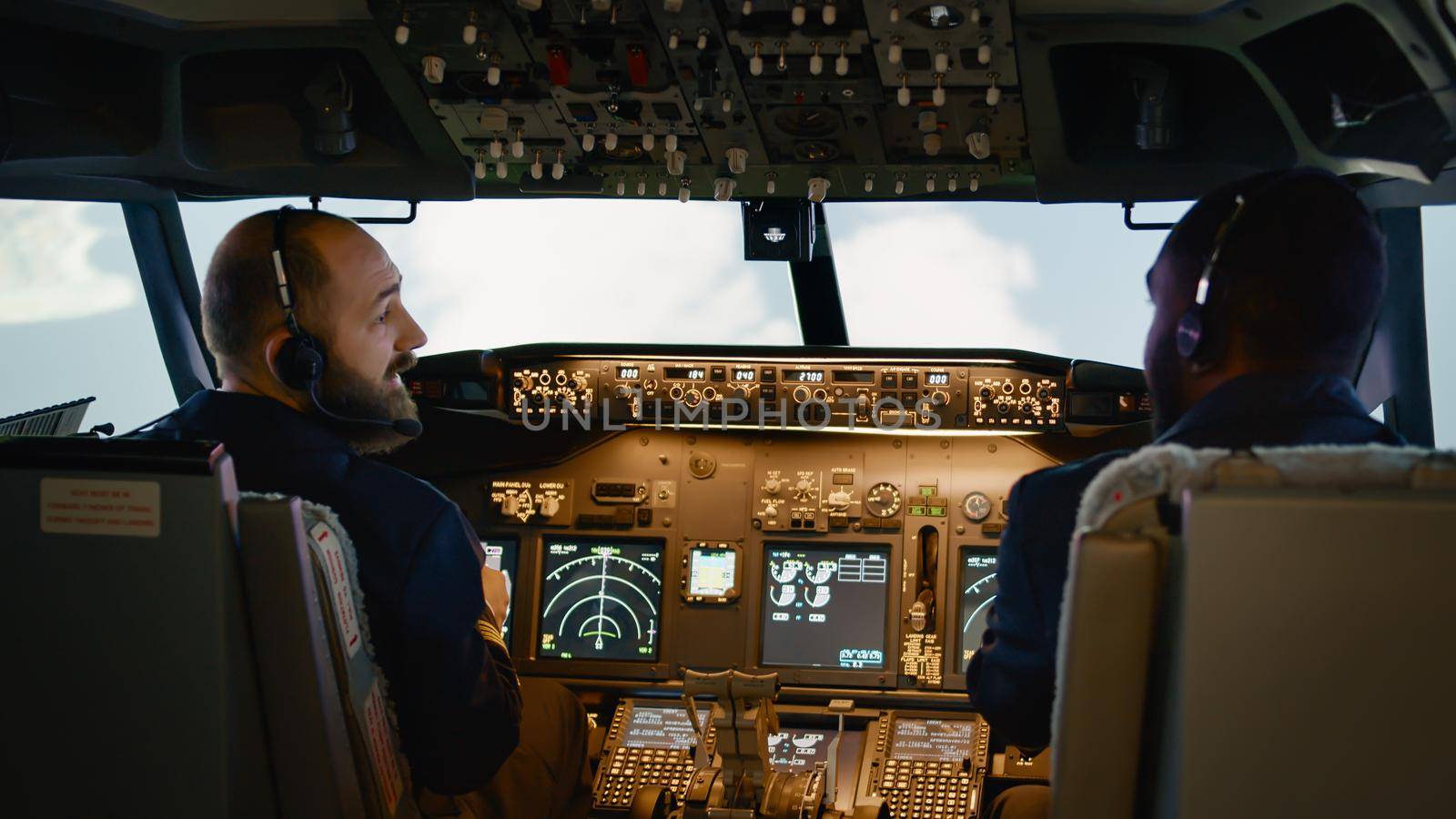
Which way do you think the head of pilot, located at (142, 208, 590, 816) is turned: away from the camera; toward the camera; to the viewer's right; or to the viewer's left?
to the viewer's right

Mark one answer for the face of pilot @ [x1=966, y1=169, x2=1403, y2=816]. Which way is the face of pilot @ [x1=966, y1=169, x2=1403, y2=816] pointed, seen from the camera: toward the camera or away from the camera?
away from the camera

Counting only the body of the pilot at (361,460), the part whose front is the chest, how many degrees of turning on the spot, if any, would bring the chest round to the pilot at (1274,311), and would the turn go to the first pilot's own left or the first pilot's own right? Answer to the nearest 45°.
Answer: approximately 90° to the first pilot's own right

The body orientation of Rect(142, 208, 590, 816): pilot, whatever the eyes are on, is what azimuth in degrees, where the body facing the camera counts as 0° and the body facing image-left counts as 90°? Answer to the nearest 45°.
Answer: approximately 225°
